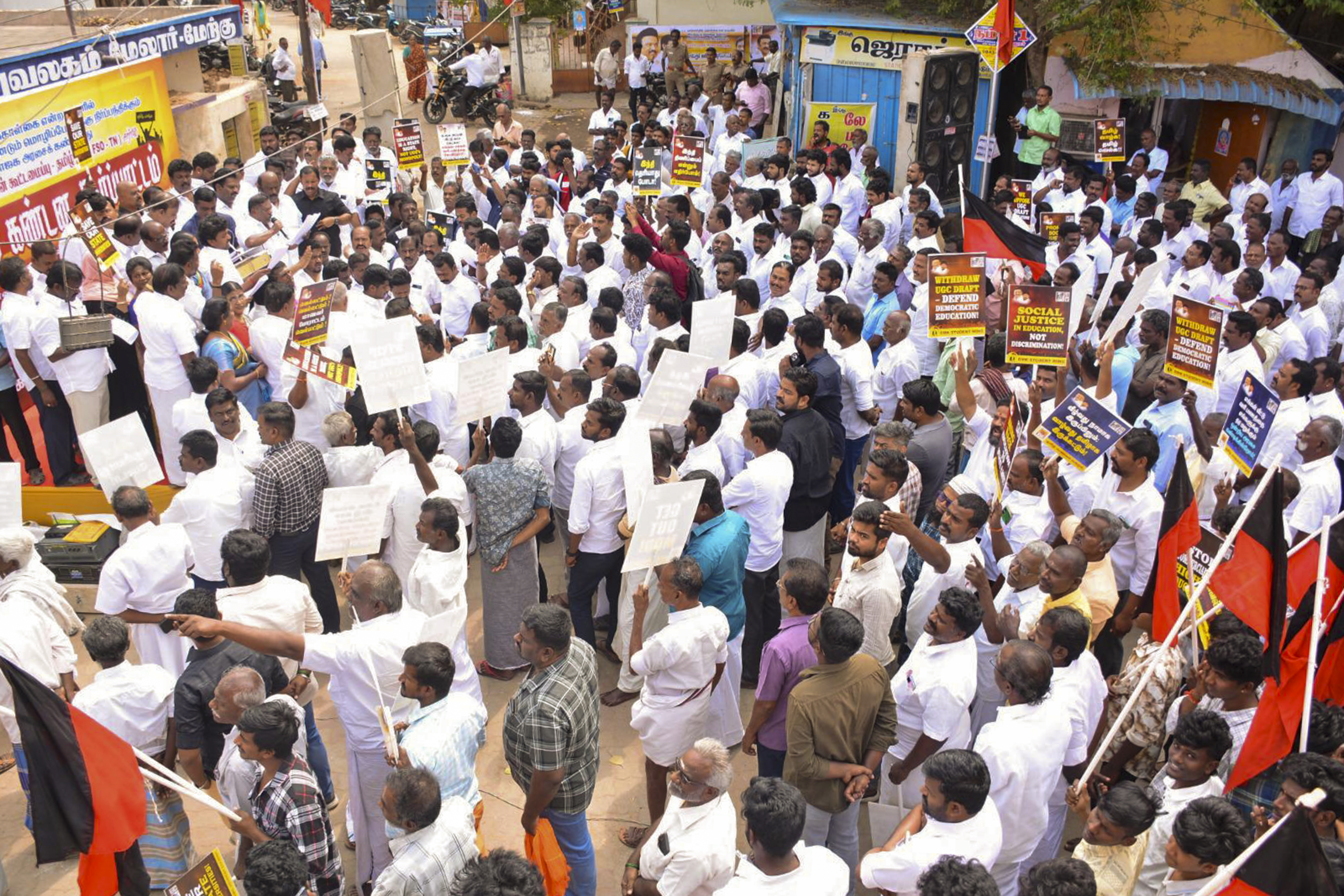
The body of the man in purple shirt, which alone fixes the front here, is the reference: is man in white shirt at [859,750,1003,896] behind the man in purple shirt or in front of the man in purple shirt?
behind

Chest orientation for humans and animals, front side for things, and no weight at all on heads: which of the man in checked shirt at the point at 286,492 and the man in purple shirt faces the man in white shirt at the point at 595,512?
the man in purple shirt

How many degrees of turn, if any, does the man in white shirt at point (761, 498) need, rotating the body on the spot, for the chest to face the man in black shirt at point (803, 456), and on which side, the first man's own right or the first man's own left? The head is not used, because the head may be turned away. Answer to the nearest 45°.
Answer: approximately 45° to the first man's own right

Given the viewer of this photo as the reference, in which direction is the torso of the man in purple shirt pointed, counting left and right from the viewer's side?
facing away from the viewer and to the left of the viewer

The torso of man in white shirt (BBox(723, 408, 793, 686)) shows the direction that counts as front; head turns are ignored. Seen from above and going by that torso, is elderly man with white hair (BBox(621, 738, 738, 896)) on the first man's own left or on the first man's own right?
on the first man's own left

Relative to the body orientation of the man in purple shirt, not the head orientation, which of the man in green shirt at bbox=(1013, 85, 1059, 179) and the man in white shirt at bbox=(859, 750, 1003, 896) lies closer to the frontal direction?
the man in green shirt

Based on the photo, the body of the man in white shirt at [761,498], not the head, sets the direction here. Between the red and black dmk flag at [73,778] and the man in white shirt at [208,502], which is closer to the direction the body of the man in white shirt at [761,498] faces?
the man in white shirt

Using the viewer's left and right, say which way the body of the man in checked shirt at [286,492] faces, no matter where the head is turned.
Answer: facing away from the viewer and to the left of the viewer

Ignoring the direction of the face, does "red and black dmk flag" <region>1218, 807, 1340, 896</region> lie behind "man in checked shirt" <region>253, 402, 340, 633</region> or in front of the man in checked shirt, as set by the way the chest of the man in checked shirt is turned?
behind

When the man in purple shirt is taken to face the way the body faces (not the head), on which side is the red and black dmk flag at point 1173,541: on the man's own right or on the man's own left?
on the man's own right

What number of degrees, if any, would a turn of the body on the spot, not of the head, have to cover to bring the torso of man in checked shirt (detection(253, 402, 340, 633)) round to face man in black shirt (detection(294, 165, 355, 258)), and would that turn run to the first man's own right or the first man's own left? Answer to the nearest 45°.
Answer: approximately 45° to the first man's own right
